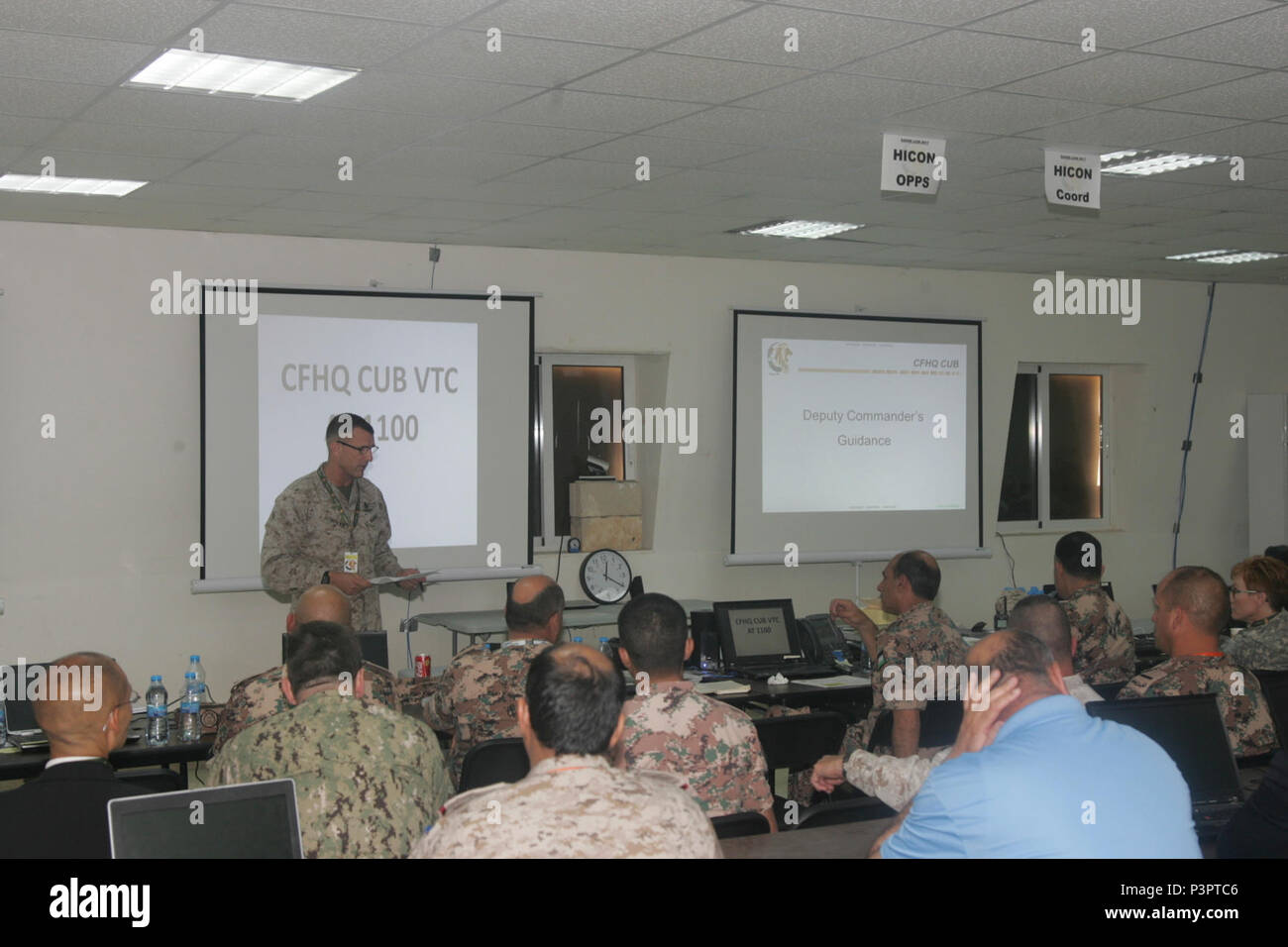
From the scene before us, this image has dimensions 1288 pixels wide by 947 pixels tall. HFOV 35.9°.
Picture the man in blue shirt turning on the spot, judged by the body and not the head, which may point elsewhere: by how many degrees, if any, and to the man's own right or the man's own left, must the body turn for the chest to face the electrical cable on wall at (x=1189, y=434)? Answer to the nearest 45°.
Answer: approximately 45° to the man's own right

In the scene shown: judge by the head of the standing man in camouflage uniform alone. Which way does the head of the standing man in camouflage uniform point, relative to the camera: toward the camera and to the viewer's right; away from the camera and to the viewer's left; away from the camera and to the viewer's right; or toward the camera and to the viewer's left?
toward the camera and to the viewer's right

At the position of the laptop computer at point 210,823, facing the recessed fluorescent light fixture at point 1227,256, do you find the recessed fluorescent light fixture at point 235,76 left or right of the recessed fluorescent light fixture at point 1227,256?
left

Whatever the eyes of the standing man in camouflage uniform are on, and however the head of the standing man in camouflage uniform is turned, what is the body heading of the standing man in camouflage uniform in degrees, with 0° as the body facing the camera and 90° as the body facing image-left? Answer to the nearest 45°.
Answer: approximately 315°

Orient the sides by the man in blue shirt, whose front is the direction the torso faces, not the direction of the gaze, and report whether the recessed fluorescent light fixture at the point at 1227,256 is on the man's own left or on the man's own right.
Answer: on the man's own right

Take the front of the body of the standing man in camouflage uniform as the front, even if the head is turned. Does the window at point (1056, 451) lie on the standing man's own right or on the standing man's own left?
on the standing man's own left

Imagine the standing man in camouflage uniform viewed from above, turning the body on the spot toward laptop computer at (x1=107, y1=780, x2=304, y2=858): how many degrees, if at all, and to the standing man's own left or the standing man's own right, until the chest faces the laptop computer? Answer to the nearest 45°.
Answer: approximately 45° to the standing man's own right

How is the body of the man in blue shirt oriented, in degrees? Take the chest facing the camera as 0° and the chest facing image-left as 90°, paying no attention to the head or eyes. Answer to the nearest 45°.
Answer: approximately 135°

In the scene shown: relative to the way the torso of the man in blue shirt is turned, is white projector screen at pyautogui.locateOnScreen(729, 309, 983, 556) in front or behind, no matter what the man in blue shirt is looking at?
in front
